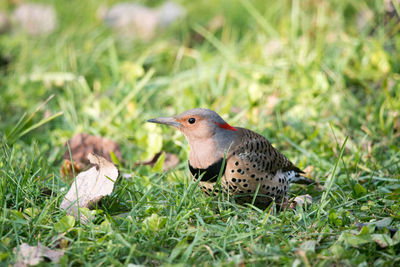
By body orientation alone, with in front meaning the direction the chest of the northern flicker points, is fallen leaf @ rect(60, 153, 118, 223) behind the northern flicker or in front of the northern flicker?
in front

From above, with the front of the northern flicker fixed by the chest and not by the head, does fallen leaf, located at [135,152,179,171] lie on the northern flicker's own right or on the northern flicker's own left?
on the northern flicker's own right

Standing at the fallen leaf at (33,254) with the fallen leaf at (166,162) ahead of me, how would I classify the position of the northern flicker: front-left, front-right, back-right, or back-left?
front-right

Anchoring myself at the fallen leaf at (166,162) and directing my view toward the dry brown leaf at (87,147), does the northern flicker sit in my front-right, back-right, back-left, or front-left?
back-left

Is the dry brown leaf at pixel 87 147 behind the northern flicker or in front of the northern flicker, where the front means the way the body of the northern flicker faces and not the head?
in front

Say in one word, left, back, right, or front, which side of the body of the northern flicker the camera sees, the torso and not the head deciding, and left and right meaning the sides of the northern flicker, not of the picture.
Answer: left
